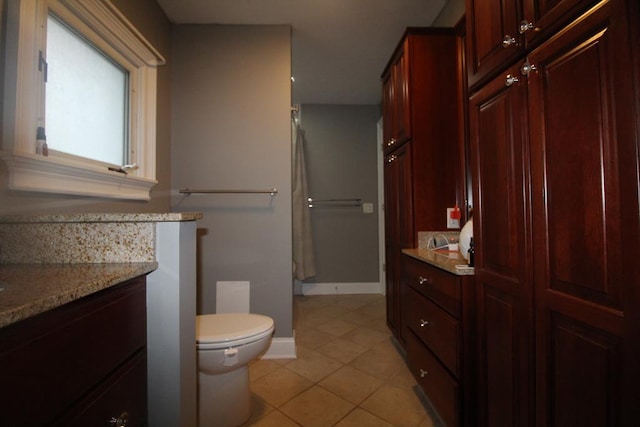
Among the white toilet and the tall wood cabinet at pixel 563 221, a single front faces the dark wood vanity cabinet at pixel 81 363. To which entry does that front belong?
the tall wood cabinet

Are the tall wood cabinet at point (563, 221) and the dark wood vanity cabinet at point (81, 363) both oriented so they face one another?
yes

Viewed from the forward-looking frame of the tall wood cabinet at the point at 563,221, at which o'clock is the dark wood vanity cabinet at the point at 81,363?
The dark wood vanity cabinet is roughly at 12 o'clock from the tall wood cabinet.

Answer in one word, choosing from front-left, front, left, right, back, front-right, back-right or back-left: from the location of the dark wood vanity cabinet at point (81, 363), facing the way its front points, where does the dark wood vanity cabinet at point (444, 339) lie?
front-left

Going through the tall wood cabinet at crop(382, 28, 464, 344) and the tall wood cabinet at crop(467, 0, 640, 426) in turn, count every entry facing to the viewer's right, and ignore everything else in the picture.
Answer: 0

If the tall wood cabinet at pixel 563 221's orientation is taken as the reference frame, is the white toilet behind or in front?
in front

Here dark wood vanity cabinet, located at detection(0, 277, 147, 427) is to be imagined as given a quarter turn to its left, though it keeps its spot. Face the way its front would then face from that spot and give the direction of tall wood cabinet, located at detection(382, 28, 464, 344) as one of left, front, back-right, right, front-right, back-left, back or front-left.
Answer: front-right

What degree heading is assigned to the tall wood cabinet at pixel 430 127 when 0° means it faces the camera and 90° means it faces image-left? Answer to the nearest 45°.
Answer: approximately 90°

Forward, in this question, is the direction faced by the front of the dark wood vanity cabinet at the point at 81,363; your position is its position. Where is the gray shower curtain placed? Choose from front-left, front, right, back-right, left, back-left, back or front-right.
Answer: left

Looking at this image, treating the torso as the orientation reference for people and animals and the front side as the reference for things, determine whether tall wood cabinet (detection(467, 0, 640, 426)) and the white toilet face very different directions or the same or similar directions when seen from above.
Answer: very different directions

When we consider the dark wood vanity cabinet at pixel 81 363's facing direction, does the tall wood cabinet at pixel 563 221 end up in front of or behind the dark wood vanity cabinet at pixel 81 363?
in front
